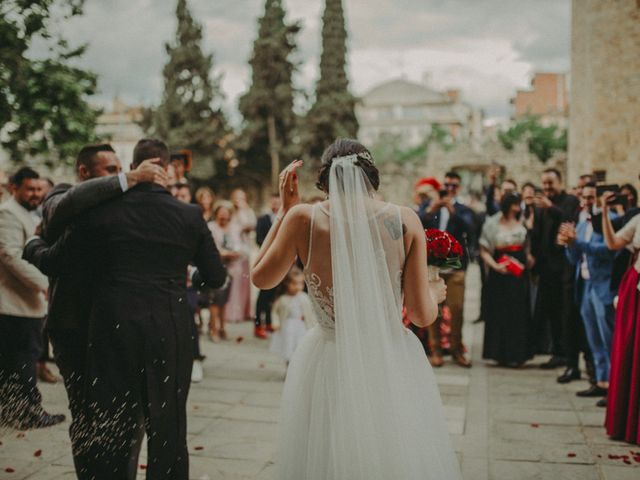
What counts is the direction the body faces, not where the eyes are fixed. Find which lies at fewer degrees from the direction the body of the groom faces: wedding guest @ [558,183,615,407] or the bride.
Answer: the wedding guest

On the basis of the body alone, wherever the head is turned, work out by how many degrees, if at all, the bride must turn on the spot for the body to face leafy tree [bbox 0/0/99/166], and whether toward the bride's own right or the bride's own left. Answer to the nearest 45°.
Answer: approximately 45° to the bride's own left

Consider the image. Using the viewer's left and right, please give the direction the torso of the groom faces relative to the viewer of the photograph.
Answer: facing away from the viewer

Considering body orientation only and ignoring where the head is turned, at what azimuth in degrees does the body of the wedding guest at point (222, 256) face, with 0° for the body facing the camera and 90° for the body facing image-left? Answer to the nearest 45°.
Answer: approximately 0°

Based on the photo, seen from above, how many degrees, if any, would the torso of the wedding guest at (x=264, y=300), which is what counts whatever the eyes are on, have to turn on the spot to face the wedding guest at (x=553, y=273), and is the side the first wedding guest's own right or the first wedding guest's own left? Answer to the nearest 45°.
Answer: approximately 45° to the first wedding guest's own left

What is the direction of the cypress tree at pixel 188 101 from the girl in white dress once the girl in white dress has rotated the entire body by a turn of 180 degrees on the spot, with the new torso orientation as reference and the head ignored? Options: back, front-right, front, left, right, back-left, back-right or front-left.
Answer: front

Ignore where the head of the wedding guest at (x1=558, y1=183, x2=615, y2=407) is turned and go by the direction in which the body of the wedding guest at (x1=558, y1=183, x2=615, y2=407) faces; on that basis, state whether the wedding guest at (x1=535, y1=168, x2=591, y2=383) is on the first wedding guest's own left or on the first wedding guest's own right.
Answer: on the first wedding guest's own right

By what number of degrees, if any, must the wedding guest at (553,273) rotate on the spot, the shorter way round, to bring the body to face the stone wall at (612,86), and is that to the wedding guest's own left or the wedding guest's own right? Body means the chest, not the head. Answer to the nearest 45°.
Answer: approximately 135° to the wedding guest's own right

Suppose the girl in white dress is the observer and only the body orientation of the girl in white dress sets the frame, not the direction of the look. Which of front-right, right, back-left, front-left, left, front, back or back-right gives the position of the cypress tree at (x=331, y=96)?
back

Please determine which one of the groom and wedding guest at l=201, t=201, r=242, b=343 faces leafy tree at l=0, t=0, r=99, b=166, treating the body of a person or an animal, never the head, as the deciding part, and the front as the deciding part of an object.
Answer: the groom

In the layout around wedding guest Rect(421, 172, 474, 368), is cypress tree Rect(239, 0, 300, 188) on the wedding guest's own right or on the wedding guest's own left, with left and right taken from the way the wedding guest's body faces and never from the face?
on the wedding guest's own right
